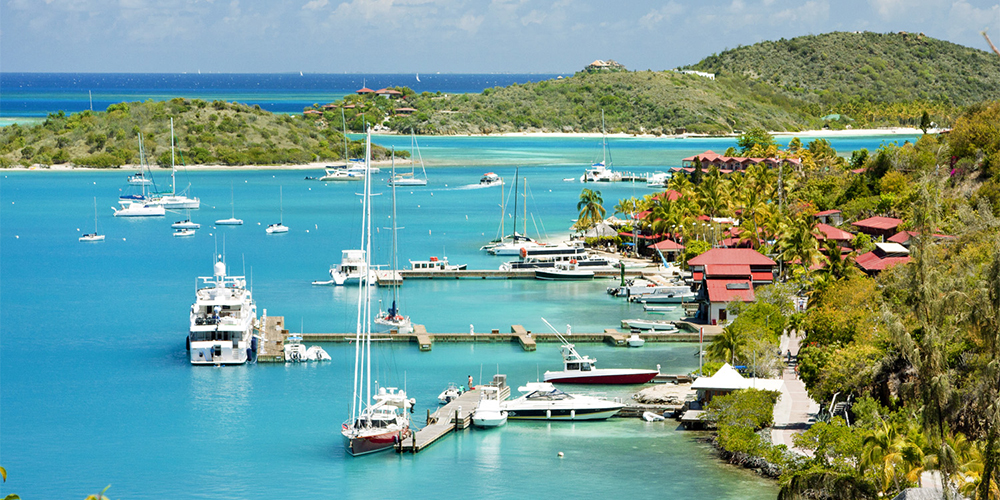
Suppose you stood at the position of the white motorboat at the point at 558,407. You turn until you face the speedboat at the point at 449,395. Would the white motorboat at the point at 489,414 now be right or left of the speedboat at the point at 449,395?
left

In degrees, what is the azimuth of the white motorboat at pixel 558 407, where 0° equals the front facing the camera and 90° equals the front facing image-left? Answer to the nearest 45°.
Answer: approximately 270°

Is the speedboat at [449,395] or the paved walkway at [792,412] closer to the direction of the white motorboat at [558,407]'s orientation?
the paved walkway

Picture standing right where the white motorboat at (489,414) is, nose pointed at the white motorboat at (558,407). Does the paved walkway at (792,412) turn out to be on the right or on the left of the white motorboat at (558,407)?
right

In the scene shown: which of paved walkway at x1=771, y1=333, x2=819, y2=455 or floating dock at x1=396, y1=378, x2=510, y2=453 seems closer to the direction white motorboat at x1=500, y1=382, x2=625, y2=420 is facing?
the paved walkway

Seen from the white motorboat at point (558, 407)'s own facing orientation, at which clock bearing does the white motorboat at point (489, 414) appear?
the white motorboat at point (489, 414) is roughly at 5 o'clock from the white motorboat at point (558, 407).

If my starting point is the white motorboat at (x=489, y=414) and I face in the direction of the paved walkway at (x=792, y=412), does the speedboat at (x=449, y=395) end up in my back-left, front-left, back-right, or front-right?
back-left

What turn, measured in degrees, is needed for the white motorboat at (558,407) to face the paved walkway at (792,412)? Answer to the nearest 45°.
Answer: approximately 45° to its right

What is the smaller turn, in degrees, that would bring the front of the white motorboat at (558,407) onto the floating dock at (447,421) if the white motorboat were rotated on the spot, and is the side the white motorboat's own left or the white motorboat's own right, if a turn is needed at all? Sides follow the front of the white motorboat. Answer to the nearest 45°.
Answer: approximately 180°
